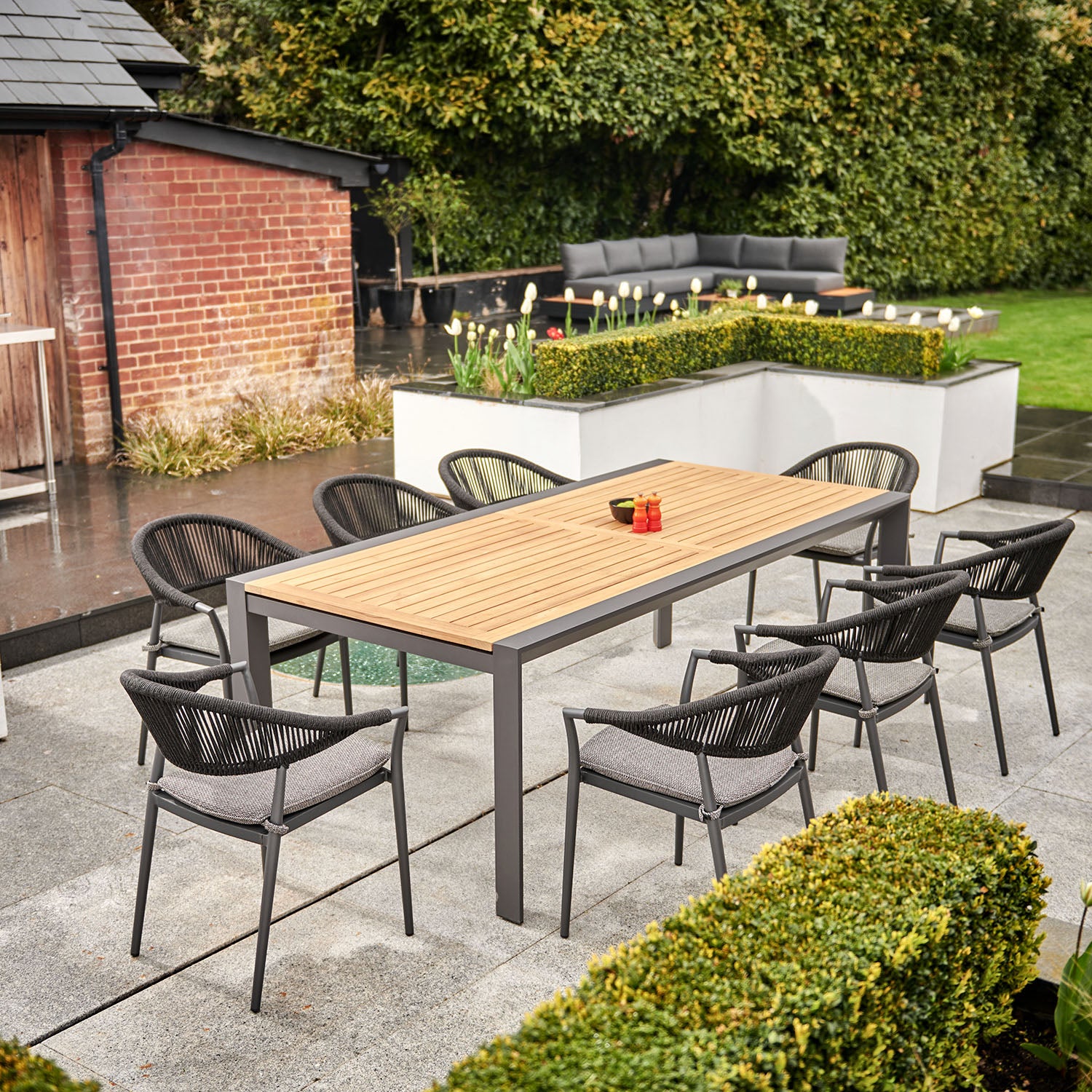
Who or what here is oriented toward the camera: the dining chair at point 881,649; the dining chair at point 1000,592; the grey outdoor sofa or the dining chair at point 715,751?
the grey outdoor sofa

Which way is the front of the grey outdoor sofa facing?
toward the camera

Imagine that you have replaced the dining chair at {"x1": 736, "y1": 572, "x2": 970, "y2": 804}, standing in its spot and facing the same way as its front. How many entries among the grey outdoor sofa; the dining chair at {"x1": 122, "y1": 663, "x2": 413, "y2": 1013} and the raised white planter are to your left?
1

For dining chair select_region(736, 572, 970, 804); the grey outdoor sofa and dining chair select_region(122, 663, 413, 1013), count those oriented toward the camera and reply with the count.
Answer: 1

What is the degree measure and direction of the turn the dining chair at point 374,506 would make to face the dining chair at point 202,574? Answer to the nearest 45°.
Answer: approximately 90° to its right

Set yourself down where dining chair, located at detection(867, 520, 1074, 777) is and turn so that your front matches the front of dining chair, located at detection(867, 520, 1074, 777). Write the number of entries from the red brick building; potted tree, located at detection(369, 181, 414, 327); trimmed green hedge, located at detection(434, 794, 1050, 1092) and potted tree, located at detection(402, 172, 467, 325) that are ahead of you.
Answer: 3

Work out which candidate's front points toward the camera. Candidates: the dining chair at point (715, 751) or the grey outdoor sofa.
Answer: the grey outdoor sofa

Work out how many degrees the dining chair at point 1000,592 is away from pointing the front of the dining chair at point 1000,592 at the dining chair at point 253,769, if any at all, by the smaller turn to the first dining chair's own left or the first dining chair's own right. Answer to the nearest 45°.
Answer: approximately 90° to the first dining chair's own left

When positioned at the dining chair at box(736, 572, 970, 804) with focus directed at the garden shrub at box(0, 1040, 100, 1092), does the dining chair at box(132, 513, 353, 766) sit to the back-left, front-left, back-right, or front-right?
front-right

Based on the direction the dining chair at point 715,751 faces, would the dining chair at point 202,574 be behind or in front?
in front

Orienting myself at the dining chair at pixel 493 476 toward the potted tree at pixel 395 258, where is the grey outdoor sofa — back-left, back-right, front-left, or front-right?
front-right

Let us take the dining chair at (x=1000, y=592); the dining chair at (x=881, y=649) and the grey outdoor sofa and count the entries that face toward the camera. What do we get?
1

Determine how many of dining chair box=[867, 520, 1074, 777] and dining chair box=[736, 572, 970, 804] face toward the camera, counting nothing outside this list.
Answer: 0

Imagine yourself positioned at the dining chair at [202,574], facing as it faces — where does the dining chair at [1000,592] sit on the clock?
the dining chair at [1000,592] is roughly at 11 o'clock from the dining chair at [202,574].

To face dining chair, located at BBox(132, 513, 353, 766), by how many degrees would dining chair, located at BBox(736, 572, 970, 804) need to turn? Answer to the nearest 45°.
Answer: approximately 45° to its left

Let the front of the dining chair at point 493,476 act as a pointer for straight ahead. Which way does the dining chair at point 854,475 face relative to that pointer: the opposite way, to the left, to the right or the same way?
to the right

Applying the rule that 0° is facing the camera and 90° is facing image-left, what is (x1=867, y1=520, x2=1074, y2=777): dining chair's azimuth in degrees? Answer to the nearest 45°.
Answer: approximately 135°

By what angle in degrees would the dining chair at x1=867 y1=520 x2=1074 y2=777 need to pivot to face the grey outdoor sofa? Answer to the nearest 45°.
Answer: approximately 45° to its right

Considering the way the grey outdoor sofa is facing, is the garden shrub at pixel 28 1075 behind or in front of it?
in front
